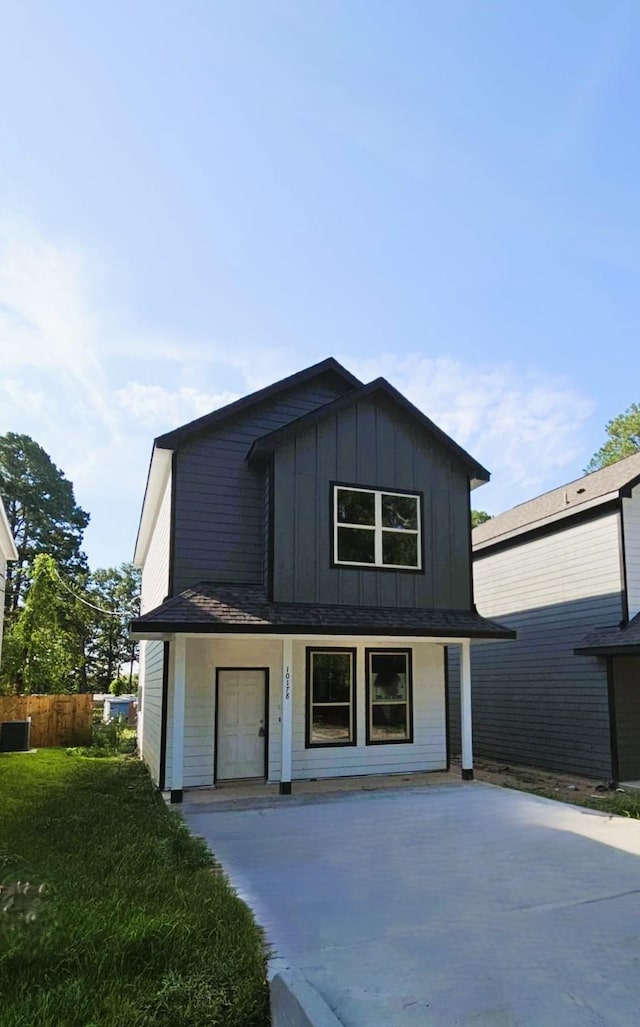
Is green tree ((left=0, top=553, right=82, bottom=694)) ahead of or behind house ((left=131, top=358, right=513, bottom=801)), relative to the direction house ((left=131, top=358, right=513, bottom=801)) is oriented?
behind

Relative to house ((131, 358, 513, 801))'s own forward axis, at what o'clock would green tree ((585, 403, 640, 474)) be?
The green tree is roughly at 7 o'clock from the house.

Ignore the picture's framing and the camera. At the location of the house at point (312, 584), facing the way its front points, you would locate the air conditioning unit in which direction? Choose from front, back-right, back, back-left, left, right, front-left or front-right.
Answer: back-right

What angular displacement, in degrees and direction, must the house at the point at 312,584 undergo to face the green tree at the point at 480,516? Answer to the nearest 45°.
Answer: approximately 180°

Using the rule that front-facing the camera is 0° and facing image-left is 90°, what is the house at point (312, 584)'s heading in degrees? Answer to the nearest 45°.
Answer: approximately 0°

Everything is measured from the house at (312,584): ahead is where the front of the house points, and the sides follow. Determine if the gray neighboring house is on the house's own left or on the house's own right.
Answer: on the house's own left
